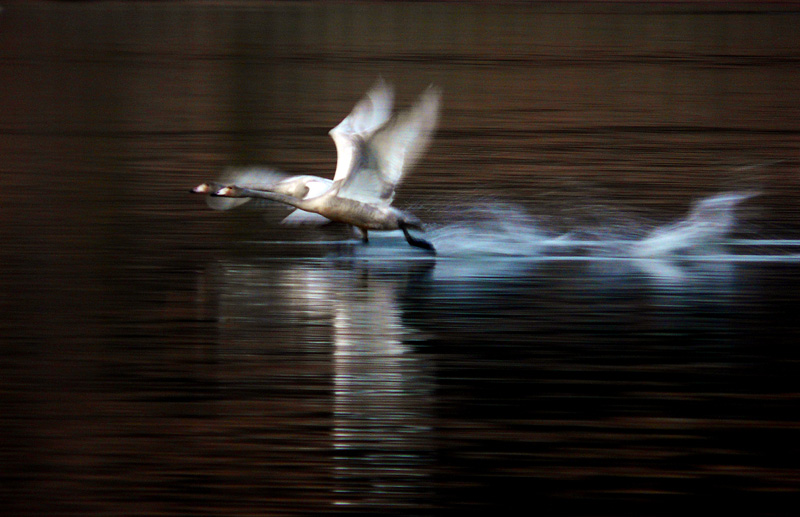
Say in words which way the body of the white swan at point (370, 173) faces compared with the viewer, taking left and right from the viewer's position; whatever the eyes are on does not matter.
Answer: facing to the left of the viewer

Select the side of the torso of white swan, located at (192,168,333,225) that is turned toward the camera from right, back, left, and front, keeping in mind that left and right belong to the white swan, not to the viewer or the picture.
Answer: left

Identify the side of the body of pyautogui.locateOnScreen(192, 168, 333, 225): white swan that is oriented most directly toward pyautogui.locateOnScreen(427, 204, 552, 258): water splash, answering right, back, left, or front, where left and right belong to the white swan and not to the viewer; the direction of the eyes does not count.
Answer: back
